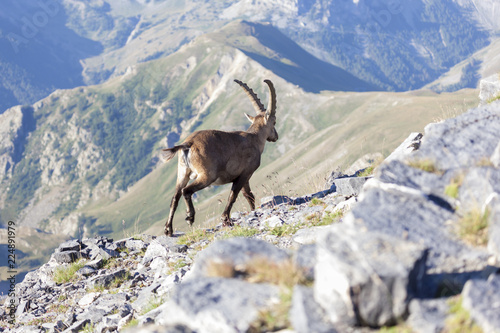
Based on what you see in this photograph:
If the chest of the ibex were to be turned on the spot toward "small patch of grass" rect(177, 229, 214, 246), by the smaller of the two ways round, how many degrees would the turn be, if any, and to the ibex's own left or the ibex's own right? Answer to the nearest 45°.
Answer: approximately 135° to the ibex's own right

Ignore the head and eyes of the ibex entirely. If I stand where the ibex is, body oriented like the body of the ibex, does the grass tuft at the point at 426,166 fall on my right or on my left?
on my right

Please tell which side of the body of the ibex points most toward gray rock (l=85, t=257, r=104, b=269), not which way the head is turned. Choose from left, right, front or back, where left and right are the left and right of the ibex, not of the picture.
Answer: back

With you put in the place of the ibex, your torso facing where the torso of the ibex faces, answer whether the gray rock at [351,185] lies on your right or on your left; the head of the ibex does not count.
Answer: on your right

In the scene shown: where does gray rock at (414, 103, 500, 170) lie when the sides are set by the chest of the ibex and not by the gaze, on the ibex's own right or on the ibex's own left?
on the ibex's own right

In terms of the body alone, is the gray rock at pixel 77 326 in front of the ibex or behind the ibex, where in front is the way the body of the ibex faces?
behind

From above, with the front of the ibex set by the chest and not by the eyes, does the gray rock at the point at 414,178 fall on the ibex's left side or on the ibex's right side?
on the ibex's right side

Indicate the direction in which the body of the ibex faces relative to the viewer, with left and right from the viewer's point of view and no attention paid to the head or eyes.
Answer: facing away from the viewer and to the right of the viewer

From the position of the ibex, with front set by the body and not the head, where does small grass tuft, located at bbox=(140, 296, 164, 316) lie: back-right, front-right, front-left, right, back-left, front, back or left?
back-right
